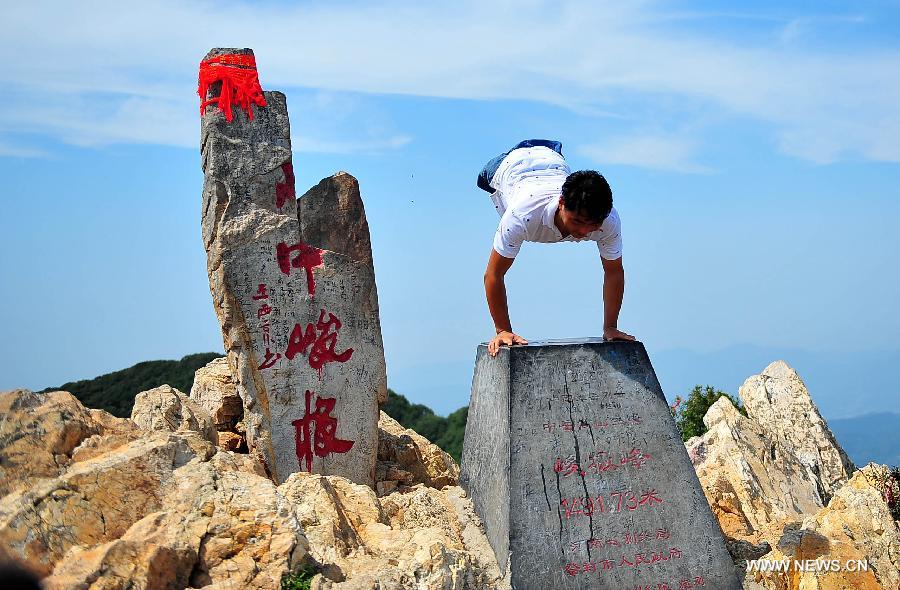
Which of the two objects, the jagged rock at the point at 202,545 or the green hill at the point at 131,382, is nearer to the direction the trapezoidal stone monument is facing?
the jagged rock

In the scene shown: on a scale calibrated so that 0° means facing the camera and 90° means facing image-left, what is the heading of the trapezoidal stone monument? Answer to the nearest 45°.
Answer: approximately 0°

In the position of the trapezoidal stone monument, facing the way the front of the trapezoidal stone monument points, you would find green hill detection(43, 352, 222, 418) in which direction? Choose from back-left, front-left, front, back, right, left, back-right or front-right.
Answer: back-right

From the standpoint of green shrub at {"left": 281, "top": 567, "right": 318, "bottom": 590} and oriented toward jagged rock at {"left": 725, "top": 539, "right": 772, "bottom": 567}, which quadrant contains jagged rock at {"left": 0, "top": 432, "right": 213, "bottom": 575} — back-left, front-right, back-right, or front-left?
back-left

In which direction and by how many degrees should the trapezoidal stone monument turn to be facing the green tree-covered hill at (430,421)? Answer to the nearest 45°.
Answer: approximately 180°

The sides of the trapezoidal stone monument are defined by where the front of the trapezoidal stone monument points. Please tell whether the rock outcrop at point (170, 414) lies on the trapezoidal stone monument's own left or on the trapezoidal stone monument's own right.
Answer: on the trapezoidal stone monument's own right

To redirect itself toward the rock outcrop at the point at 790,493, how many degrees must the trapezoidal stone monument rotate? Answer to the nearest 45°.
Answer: approximately 135° to its left

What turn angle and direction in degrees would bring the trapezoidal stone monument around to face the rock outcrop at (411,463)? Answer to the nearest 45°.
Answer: approximately 135° to its right

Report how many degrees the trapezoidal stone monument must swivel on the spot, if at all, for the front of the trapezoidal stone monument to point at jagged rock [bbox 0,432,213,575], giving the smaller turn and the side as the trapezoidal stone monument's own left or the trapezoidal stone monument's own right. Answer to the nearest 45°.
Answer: approximately 45° to the trapezoidal stone monument's own right

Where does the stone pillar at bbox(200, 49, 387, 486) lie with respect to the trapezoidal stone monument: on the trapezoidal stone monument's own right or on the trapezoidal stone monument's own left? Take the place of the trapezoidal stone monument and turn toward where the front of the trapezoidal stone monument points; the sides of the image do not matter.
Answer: on the trapezoidal stone monument's own right

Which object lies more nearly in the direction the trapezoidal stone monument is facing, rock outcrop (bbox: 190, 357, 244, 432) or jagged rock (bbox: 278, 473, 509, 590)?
the jagged rock

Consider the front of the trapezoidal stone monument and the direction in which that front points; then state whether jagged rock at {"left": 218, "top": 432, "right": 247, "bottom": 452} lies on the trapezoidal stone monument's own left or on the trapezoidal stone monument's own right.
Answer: on the trapezoidal stone monument's own right

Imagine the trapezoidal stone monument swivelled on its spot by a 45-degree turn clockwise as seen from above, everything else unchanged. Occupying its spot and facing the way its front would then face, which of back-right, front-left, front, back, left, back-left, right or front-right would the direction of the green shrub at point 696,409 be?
back-right

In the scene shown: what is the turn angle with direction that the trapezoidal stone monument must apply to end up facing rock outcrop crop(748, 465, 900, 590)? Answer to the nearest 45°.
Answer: approximately 135° to its left
